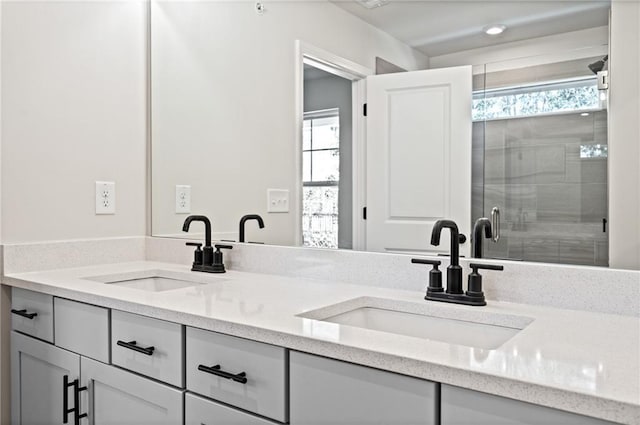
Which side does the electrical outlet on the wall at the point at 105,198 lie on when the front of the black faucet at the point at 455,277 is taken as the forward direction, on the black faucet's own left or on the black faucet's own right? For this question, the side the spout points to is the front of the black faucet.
on the black faucet's own right

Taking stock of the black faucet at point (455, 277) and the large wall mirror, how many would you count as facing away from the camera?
0

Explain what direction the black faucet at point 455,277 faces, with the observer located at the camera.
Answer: facing the viewer and to the left of the viewer
